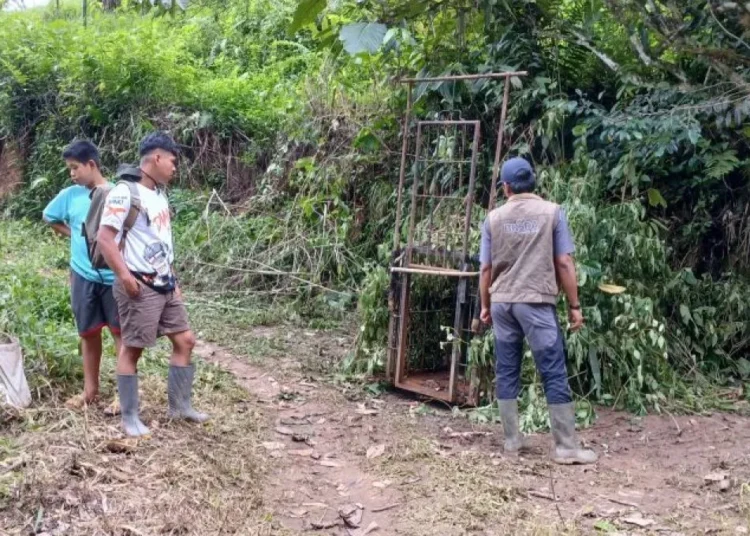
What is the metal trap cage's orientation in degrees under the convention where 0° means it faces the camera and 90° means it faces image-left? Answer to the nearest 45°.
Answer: approximately 0°

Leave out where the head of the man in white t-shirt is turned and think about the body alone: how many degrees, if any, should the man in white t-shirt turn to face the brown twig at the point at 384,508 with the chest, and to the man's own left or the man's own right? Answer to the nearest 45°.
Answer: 0° — they already face it

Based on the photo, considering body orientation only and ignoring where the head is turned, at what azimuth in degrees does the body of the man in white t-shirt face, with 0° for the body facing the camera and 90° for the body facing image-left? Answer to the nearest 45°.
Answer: approximately 315°

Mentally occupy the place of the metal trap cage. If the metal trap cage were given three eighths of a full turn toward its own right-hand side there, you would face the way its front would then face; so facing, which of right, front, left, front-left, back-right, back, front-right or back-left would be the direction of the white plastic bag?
left

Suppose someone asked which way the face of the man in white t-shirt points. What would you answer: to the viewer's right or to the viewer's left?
to the viewer's right

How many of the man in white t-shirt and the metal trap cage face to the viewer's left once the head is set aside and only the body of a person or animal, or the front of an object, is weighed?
0
